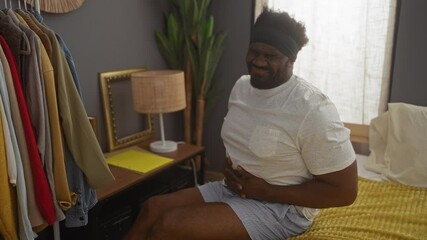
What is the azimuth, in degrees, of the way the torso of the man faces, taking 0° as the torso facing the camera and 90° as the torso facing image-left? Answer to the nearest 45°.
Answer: approximately 45°

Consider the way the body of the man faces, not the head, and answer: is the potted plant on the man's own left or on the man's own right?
on the man's own right

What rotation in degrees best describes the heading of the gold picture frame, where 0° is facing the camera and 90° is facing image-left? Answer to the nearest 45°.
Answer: approximately 315°
